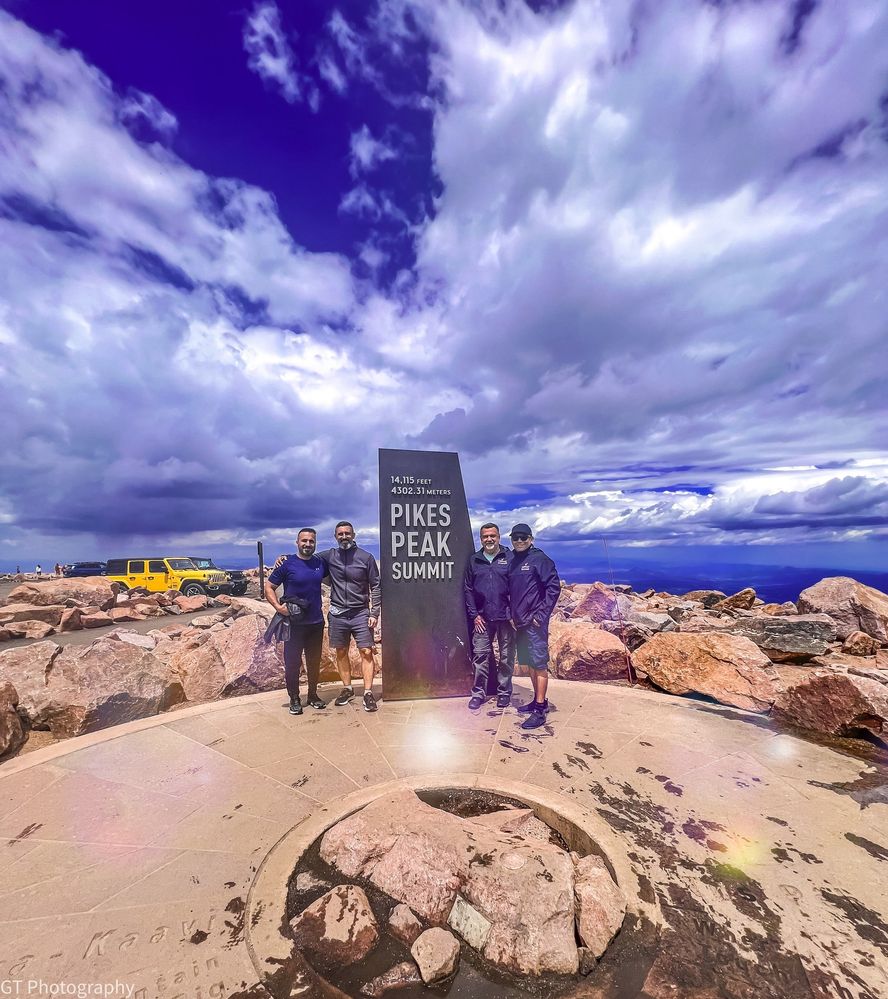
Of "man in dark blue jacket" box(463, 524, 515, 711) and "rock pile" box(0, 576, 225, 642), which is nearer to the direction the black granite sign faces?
the man in dark blue jacket

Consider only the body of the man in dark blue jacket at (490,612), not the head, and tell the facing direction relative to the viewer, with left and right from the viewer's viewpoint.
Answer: facing the viewer

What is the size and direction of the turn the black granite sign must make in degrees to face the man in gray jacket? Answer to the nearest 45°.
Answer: approximately 45° to its right

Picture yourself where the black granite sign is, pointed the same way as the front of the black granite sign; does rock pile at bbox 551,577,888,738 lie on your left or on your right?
on your left

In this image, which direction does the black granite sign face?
toward the camera

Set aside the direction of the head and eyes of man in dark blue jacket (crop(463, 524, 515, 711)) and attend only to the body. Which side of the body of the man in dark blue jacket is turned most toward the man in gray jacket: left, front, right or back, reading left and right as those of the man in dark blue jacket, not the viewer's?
right

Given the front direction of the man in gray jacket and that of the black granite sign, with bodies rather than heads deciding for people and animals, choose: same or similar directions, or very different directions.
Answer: same or similar directions

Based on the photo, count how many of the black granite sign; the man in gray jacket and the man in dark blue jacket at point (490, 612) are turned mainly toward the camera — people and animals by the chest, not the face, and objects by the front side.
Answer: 3

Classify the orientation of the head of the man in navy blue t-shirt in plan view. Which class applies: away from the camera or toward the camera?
toward the camera

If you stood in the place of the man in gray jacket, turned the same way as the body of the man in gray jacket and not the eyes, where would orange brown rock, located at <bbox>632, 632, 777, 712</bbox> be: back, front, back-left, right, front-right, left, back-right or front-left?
left

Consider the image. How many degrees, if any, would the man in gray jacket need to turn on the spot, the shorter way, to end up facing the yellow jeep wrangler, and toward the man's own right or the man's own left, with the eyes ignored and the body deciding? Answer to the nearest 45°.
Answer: approximately 135° to the man's own right

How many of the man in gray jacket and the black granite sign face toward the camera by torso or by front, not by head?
2

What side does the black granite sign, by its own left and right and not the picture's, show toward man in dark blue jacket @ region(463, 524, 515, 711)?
left

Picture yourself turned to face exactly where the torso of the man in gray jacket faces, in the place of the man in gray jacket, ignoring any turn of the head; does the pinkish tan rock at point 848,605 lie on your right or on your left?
on your left

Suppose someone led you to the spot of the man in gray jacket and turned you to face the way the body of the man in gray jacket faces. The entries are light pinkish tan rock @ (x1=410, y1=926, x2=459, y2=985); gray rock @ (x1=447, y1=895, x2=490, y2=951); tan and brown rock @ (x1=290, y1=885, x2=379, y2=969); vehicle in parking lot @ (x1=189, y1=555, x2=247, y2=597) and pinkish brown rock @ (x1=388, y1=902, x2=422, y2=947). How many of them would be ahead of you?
4

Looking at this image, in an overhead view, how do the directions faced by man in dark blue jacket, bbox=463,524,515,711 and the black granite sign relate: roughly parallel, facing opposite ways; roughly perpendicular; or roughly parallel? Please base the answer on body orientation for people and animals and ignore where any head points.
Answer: roughly parallel

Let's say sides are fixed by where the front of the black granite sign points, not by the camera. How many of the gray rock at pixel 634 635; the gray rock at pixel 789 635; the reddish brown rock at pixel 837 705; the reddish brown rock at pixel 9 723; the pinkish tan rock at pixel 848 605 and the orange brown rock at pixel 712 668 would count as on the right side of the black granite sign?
1
